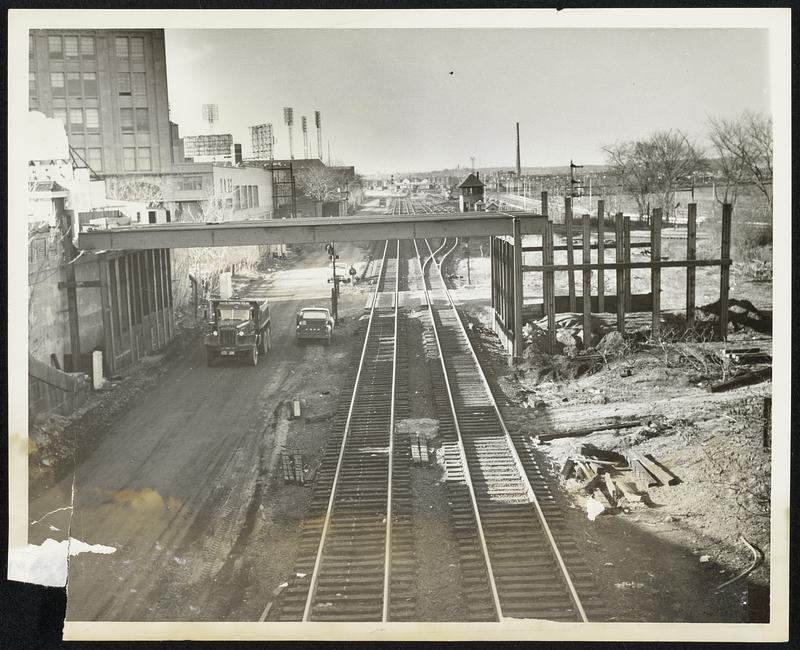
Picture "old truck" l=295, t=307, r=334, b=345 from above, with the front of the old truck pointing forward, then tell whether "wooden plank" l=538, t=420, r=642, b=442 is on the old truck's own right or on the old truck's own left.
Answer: on the old truck's own left

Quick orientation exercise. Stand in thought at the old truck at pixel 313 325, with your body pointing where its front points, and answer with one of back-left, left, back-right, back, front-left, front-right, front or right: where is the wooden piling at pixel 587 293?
left

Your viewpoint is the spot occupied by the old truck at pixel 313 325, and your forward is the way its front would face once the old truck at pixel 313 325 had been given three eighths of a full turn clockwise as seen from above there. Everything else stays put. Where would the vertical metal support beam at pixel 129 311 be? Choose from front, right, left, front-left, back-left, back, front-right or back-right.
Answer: front-left

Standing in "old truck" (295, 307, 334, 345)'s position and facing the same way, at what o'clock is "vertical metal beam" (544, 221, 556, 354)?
The vertical metal beam is roughly at 9 o'clock from the old truck.

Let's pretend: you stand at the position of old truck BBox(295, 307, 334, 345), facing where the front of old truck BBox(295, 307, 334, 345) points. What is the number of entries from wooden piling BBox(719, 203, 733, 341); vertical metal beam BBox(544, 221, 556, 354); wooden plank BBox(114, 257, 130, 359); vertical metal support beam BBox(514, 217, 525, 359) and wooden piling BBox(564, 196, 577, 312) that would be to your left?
4

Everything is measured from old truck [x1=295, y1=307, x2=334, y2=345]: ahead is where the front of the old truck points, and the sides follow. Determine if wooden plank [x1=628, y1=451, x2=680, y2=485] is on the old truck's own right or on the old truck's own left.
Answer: on the old truck's own left

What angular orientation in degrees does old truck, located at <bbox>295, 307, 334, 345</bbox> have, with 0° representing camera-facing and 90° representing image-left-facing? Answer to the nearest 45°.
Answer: approximately 0°

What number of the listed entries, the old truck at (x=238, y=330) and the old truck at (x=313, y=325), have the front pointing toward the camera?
2

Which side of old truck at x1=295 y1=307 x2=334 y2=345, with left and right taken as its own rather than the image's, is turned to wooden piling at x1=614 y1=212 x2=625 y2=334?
left

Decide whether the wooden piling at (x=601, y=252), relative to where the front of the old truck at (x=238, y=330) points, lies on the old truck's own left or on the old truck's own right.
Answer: on the old truck's own left
